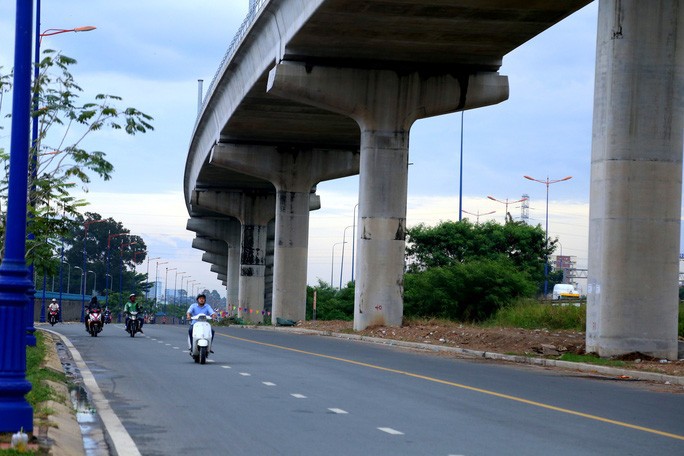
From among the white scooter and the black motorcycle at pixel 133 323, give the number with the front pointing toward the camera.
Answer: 2

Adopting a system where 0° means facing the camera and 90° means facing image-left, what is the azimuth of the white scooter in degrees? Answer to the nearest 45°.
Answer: approximately 0°

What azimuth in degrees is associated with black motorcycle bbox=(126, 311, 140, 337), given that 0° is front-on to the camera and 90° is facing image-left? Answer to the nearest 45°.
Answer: approximately 0°

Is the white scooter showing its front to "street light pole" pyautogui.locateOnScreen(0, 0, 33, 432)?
yes

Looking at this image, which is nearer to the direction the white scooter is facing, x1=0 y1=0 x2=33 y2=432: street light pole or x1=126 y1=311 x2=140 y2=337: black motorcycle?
the street light pole

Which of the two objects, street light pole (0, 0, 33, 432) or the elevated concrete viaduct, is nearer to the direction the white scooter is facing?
the street light pole

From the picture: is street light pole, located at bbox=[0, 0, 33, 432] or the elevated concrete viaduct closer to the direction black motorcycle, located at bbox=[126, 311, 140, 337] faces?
the street light pole

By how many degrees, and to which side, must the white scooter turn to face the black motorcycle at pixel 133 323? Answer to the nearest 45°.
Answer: approximately 180°
